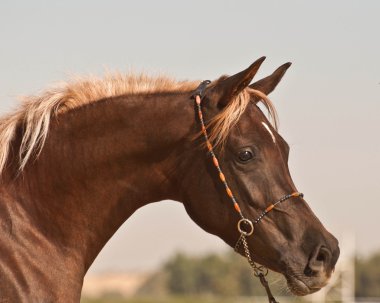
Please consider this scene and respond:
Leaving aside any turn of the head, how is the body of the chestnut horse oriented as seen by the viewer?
to the viewer's right
